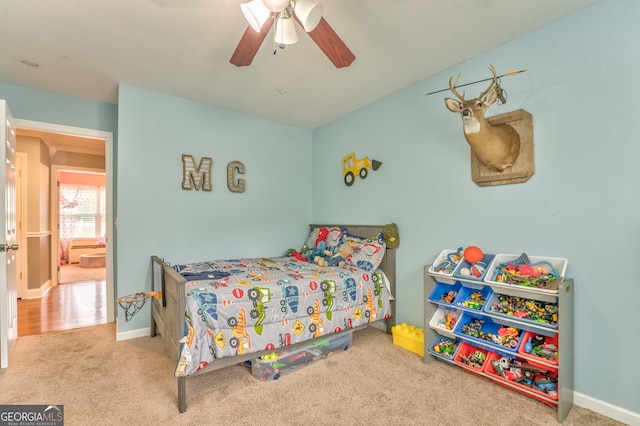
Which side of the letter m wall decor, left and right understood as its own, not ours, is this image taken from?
front

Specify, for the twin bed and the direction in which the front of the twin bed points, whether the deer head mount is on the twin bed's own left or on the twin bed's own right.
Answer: on the twin bed's own left

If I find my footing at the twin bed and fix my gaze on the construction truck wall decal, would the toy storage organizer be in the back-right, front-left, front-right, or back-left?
front-right

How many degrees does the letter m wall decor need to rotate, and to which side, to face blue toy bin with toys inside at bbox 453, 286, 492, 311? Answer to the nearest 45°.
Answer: approximately 45° to its left

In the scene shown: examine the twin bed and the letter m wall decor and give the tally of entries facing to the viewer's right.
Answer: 0

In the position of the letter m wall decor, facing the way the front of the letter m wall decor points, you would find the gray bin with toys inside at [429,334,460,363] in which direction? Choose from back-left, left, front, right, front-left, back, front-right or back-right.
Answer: front-left

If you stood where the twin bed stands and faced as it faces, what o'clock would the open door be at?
The open door is roughly at 2 o'clock from the twin bed.

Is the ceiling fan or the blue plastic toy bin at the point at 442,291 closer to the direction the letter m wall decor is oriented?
the ceiling fan

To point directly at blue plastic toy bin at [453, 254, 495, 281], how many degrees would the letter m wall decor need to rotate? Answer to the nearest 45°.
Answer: approximately 45° to its left

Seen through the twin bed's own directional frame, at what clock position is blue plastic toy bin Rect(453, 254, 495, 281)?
The blue plastic toy bin is roughly at 8 o'clock from the twin bed.

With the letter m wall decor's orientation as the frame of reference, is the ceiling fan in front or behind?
in front

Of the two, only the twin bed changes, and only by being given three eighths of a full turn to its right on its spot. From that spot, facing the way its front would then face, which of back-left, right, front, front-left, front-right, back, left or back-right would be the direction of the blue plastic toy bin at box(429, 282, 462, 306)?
right
